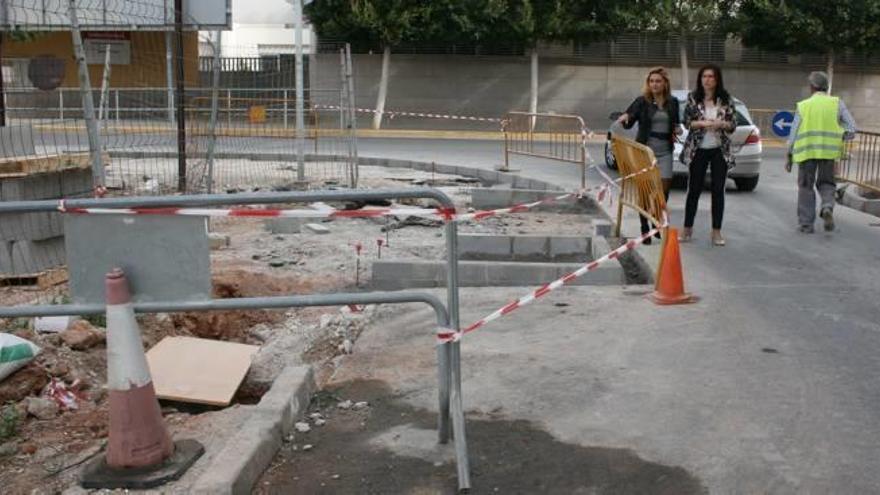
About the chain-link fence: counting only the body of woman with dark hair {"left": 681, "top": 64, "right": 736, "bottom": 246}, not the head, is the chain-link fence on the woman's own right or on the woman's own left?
on the woman's own right

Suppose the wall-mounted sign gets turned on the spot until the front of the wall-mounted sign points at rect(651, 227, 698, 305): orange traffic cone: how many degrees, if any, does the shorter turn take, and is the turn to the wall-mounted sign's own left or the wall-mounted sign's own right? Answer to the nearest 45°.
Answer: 0° — it already faces it

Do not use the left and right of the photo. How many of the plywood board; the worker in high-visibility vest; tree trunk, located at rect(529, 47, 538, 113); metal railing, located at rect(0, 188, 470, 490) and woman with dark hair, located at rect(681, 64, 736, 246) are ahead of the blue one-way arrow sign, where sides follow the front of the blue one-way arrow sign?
4
